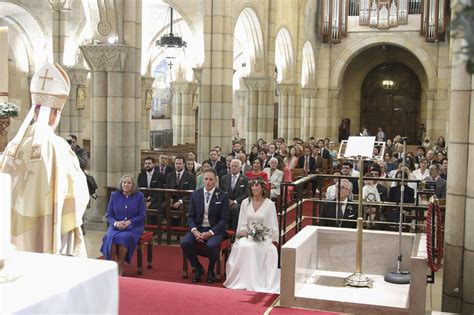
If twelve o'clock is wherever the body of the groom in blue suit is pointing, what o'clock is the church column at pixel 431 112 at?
The church column is roughly at 7 o'clock from the groom in blue suit.

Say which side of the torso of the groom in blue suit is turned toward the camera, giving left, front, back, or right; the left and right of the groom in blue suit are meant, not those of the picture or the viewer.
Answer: front

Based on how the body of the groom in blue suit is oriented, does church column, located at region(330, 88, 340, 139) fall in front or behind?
behind

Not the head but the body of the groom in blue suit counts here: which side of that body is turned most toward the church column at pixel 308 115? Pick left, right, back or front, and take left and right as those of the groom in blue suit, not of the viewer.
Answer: back

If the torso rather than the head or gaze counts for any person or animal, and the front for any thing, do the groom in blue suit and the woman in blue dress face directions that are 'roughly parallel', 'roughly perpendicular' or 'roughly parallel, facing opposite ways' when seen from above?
roughly parallel

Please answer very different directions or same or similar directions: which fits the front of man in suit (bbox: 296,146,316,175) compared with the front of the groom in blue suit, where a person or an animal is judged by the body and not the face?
same or similar directions

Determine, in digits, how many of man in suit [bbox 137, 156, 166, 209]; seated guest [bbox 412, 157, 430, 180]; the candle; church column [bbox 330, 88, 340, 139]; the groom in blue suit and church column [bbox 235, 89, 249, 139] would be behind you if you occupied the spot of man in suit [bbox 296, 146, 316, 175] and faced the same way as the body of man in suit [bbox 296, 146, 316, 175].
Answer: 2

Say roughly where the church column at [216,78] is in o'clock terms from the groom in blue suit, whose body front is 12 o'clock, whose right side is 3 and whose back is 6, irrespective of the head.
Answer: The church column is roughly at 6 o'clock from the groom in blue suit.

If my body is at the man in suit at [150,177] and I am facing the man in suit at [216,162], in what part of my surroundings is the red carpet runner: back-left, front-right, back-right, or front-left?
back-right

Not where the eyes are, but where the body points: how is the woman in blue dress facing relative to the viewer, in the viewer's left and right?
facing the viewer

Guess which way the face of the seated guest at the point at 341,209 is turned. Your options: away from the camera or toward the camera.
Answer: toward the camera

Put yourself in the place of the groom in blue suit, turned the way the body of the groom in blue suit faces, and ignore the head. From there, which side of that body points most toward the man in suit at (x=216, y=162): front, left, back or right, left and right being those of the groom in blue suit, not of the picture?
back

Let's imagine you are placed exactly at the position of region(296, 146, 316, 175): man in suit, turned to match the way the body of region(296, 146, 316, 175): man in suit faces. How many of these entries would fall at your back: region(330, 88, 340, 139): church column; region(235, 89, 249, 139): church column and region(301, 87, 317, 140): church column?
3

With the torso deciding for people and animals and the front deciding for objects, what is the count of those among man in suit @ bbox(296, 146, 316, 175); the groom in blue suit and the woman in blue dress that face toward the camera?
3

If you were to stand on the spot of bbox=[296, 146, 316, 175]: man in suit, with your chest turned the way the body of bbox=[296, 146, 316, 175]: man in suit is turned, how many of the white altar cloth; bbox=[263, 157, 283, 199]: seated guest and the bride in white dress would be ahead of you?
3

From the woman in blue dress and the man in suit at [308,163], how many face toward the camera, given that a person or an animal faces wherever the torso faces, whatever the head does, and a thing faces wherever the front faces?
2

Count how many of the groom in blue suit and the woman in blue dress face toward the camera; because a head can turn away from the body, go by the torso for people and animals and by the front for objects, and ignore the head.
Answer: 2

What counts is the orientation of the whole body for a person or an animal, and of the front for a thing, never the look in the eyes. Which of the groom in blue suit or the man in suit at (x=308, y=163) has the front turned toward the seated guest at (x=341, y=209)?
the man in suit

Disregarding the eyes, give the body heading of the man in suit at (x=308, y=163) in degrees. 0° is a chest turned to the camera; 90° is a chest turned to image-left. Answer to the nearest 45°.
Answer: approximately 0°
